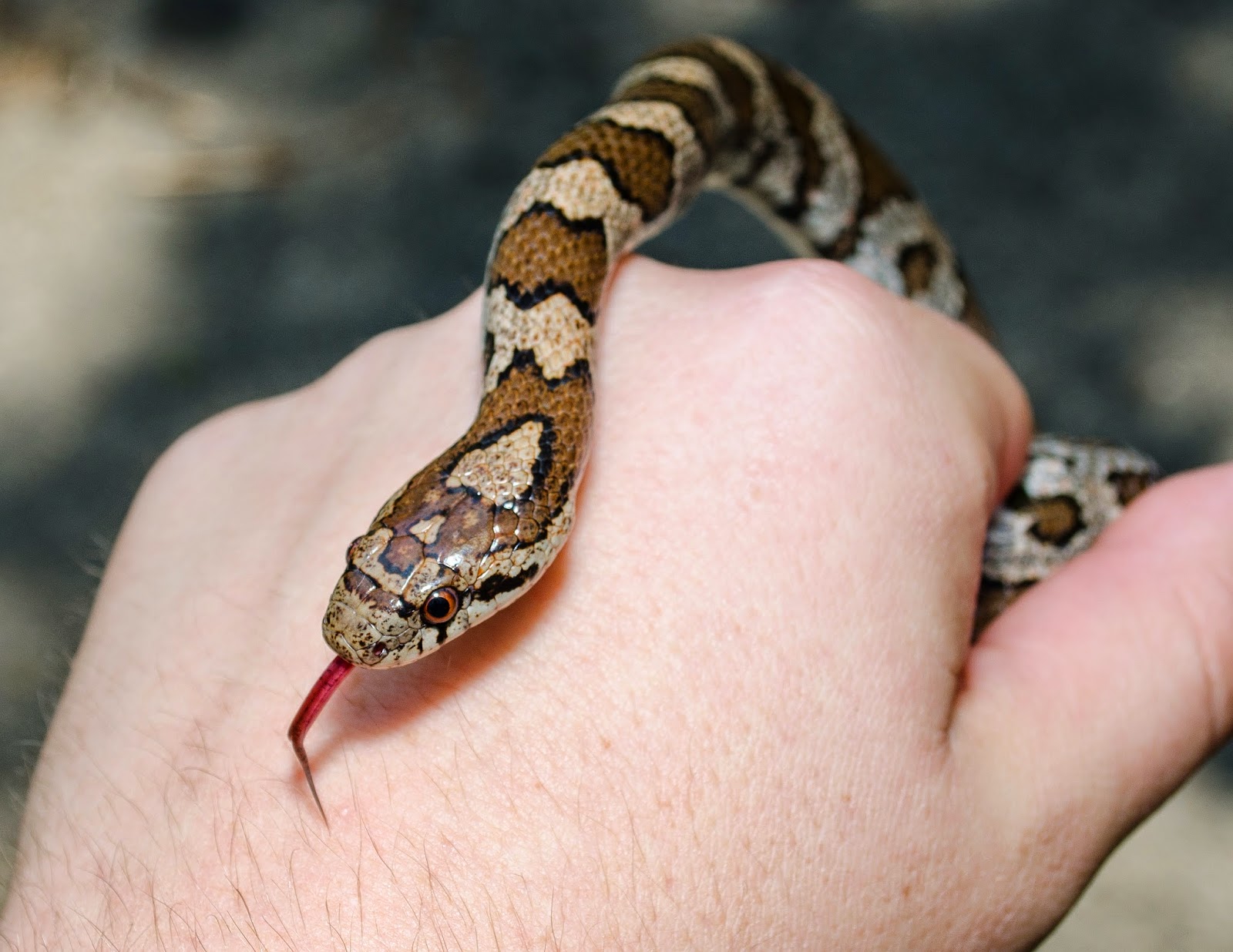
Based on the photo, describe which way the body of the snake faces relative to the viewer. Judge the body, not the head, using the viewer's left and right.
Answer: facing the viewer and to the left of the viewer
